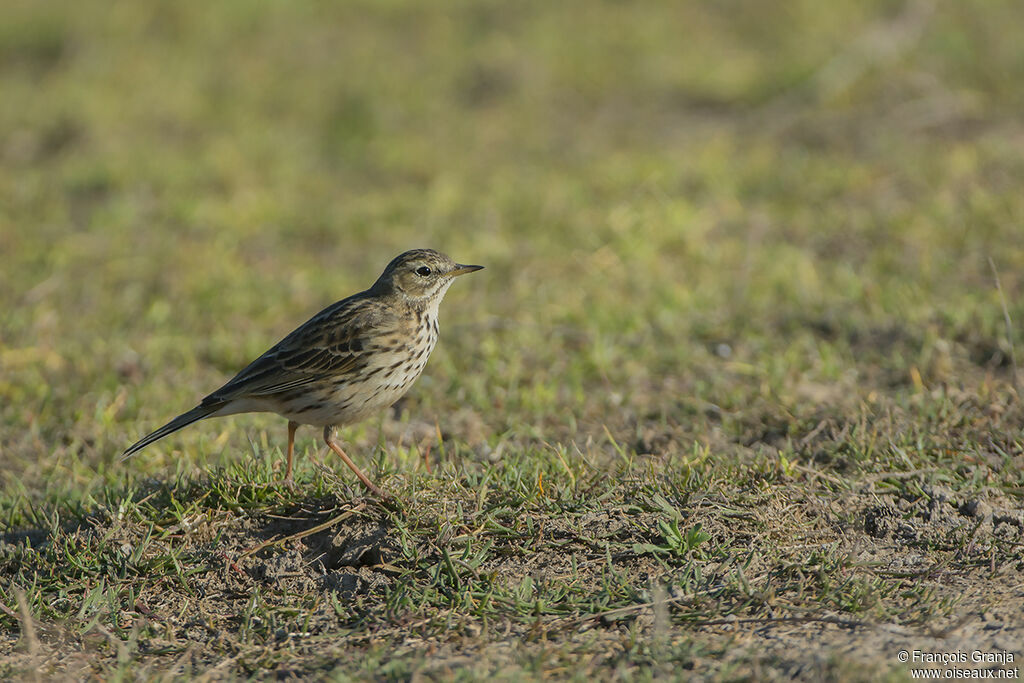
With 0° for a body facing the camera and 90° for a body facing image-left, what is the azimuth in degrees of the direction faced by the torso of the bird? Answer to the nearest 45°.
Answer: approximately 270°

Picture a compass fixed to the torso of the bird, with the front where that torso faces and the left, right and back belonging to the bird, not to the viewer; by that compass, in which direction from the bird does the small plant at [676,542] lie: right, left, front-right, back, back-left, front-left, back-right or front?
front-right
